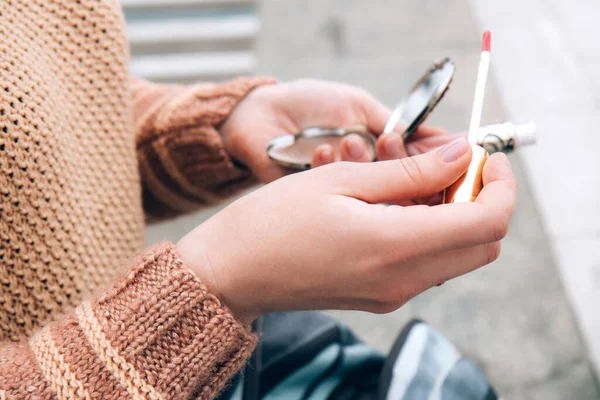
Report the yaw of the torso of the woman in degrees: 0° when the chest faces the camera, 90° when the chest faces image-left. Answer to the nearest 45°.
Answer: approximately 270°
